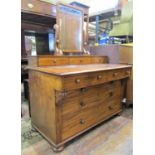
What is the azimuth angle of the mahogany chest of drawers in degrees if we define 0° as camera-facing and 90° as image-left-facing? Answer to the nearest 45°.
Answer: approximately 315°
